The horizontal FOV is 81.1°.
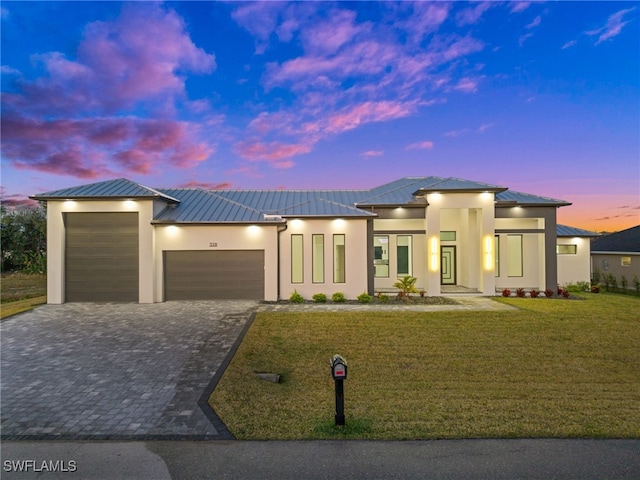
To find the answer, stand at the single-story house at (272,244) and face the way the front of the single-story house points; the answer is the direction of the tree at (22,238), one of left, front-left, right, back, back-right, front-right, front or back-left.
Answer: back-right

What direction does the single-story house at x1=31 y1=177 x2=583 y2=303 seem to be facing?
toward the camera

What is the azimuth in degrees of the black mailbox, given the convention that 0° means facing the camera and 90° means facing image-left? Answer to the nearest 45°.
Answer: approximately 0°

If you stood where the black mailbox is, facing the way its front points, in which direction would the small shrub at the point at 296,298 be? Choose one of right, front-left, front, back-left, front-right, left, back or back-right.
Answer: back

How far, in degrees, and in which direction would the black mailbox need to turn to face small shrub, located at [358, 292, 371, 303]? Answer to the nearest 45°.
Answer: approximately 180°

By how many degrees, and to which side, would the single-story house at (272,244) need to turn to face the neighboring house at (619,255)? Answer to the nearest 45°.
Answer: approximately 90° to its left

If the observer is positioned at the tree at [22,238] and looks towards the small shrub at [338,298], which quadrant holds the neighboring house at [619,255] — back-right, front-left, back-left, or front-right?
front-left

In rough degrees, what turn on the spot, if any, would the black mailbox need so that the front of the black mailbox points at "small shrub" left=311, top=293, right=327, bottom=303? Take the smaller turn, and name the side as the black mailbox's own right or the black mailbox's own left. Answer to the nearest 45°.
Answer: approximately 180°

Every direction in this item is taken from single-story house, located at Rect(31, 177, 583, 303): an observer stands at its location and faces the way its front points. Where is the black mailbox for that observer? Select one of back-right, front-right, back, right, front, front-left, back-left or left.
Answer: front

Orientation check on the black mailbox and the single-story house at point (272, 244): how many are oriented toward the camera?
2

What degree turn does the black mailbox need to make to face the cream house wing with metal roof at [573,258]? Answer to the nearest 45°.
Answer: approximately 135° to its left
